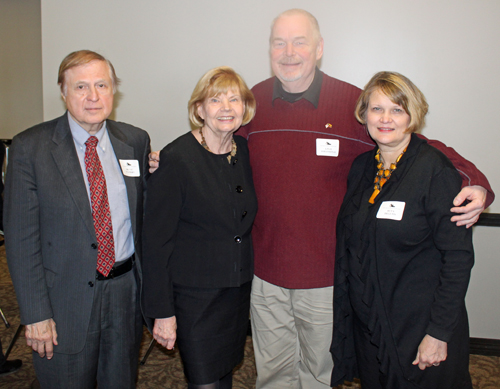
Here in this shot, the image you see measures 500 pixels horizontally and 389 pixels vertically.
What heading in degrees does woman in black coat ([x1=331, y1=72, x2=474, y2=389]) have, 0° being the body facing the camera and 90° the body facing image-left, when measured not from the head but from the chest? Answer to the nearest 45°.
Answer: approximately 45°

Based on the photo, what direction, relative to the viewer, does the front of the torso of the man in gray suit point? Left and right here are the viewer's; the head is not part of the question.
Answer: facing the viewer and to the right of the viewer

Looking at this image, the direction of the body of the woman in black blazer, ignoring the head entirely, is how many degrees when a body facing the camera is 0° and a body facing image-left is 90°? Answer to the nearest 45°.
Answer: approximately 315°

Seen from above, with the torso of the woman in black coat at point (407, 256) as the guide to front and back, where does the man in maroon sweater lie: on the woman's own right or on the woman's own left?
on the woman's own right

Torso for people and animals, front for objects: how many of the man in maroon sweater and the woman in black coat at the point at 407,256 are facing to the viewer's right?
0

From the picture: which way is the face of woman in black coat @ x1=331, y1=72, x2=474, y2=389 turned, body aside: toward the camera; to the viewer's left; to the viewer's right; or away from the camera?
toward the camera

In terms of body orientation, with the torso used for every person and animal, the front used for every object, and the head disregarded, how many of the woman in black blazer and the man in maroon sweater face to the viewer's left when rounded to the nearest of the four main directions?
0

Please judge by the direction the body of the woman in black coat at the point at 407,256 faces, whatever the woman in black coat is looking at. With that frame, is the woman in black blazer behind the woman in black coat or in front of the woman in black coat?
in front

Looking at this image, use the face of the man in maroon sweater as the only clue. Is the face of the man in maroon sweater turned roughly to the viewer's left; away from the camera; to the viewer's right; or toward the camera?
toward the camera

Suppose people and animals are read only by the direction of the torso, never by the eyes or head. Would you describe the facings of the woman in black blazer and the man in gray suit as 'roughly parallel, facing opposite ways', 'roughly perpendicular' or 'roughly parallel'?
roughly parallel

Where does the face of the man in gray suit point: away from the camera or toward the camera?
toward the camera

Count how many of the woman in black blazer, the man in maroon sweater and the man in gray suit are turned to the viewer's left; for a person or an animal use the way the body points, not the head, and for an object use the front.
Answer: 0

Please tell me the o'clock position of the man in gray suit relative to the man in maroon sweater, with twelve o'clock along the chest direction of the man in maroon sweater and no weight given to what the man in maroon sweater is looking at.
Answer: The man in gray suit is roughly at 2 o'clock from the man in maroon sweater.

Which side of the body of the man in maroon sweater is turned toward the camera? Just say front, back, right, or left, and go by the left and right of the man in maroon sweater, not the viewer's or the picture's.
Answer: front
